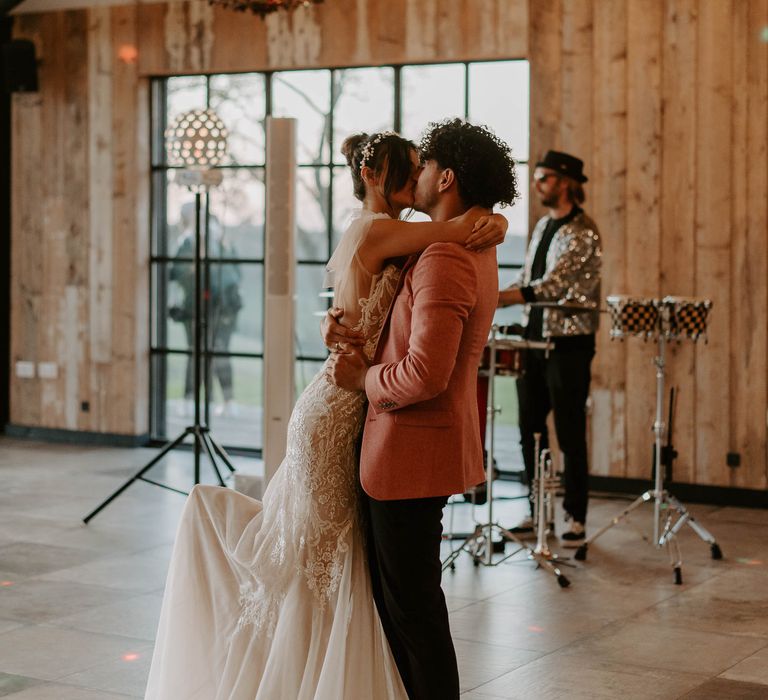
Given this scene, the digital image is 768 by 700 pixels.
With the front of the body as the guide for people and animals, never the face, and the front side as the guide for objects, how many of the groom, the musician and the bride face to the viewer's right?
1

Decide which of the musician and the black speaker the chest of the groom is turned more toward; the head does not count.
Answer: the black speaker

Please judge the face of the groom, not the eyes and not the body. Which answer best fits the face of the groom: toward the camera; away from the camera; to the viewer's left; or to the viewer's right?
to the viewer's left

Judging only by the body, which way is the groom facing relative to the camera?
to the viewer's left

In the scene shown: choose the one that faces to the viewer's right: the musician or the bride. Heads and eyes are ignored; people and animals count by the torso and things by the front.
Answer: the bride

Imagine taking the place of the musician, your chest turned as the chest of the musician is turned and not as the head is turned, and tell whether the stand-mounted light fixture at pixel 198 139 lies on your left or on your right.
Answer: on your right

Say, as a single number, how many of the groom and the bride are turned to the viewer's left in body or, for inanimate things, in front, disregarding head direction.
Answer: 1

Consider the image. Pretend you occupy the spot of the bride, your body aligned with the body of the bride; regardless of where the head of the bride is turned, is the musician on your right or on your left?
on your left

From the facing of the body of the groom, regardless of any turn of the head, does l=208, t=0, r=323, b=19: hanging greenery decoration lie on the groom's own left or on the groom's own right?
on the groom's own right

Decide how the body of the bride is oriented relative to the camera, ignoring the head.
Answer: to the viewer's right

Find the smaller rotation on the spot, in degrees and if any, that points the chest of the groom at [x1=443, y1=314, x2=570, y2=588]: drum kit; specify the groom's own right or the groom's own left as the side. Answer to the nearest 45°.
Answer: approximately 90° to the groom's own right

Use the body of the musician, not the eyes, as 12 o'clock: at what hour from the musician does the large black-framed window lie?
The large black-framed window is roughly at 3 o'clock from the musician.
